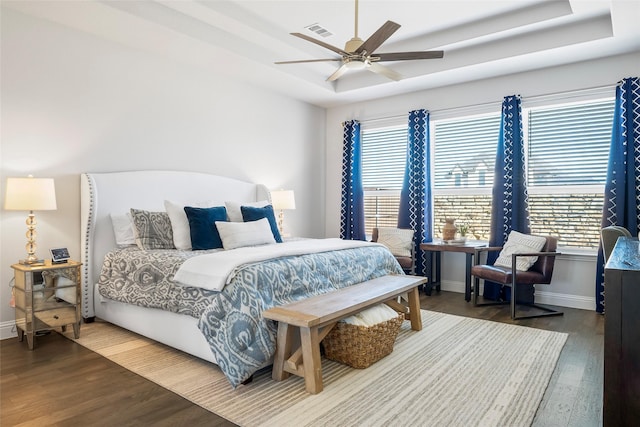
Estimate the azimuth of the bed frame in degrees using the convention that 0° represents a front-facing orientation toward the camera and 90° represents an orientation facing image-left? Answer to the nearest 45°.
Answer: approximately 315°

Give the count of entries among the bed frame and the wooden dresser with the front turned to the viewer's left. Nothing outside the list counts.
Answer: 1

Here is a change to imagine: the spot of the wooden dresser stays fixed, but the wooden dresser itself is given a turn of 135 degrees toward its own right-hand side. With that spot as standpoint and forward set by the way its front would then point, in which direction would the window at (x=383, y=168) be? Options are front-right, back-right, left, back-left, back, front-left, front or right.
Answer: left

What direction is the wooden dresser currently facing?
to the viewer's left

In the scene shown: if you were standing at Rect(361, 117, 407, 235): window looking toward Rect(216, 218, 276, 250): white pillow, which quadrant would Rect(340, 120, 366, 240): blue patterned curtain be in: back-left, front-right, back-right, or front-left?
front-right

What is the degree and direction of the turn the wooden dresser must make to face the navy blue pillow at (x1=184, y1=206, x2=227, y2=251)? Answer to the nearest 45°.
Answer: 0° — it already faces it

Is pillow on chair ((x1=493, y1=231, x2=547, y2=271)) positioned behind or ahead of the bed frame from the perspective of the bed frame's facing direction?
ahead

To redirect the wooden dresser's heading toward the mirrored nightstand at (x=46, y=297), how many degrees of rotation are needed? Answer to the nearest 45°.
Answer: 0° — it already faces it

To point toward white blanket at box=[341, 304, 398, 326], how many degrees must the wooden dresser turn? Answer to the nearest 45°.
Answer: approximately 45° to its right

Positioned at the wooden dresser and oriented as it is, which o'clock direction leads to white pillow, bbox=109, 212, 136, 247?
The white pillow is roughly at 12 o'clock from the wooden dresser.

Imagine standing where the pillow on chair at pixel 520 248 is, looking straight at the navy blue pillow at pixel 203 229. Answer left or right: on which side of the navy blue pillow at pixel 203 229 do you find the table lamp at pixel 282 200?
right

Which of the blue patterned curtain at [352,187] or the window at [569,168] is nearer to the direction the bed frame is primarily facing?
the window

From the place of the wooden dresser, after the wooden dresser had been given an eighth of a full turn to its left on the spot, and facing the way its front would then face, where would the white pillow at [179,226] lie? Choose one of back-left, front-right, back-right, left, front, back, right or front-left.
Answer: front-right

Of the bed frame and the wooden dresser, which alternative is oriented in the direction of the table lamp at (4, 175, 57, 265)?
the wooden dresser

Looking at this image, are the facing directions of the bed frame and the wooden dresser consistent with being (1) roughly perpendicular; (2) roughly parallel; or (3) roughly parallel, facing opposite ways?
roughly parallel, facing opposite ways

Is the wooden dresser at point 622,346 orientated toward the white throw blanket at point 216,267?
yes

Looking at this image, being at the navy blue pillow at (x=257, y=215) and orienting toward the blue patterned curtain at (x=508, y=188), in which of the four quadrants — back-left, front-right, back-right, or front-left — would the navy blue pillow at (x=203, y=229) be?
back-right

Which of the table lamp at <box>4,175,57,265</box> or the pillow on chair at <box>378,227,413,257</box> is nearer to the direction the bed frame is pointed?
the pillow on chair
